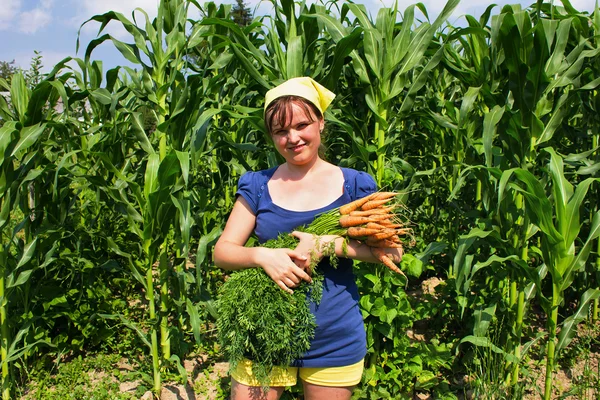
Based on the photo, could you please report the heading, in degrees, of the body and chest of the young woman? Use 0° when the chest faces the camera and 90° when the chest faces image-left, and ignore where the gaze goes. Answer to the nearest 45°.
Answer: approximately 0°
